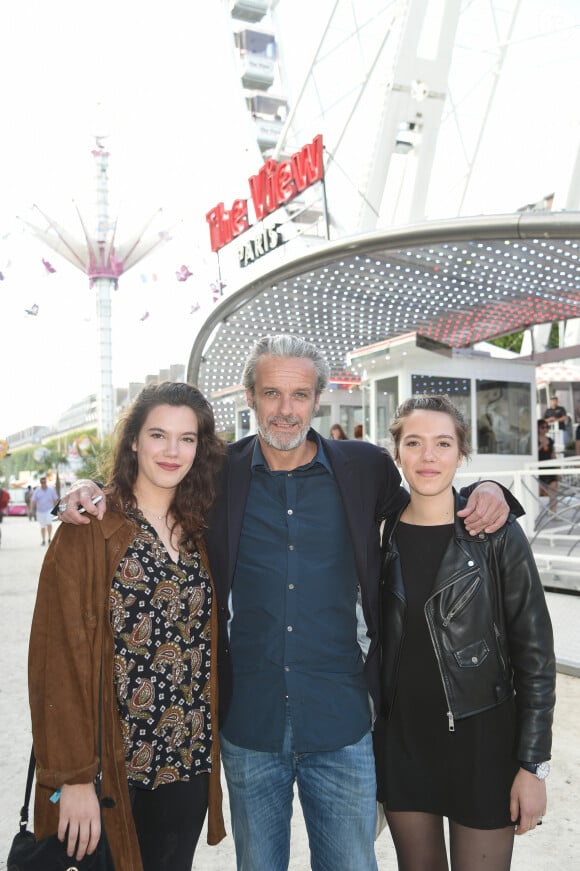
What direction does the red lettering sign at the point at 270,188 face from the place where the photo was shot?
facing the viewer and to the left of the viewer

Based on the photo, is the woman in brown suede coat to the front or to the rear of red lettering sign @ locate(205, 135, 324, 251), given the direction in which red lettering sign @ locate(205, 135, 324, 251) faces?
to the front

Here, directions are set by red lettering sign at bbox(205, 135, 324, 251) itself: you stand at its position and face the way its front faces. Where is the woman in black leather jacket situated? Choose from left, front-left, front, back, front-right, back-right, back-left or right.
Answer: front-left

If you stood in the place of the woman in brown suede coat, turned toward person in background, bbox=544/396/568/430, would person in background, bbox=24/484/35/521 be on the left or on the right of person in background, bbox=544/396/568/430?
left

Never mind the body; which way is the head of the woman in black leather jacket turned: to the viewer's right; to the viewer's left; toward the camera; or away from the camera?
toward the camera

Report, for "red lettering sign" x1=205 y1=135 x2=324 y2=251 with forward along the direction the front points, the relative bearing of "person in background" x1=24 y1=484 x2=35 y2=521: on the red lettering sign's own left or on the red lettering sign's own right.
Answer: on the red lettering sign's own right

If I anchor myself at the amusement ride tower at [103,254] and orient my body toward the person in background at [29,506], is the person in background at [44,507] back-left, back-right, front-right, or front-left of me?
front-left

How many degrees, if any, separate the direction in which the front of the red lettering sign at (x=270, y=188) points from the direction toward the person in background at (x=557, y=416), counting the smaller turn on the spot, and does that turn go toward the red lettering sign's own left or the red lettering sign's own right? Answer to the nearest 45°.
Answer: approximately 90° to the red lettering sign's own left

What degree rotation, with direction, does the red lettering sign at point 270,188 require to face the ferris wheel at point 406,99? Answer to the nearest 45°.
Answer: approximately 180°

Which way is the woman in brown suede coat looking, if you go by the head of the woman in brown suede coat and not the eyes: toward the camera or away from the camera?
toward the camera

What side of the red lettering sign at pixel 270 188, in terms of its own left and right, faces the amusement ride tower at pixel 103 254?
right

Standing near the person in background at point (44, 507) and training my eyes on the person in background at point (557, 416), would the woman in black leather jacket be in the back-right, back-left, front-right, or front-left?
front-right

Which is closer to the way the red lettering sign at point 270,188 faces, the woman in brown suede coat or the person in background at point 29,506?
the woman in brown suede coat
